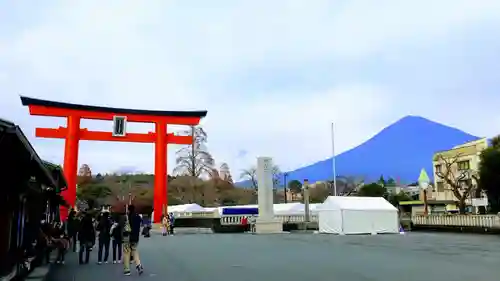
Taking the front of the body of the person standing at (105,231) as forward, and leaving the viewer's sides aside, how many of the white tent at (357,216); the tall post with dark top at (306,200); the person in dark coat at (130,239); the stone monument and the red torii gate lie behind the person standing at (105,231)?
1

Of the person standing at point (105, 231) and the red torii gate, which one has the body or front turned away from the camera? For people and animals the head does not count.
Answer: the person standing

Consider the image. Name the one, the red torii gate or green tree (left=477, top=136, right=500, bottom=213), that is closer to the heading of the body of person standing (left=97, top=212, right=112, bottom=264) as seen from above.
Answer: the red torii gate

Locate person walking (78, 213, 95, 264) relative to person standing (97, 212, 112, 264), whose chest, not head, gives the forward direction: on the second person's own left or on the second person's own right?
on the second person's own left

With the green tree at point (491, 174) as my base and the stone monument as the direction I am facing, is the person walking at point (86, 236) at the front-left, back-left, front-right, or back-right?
front-left

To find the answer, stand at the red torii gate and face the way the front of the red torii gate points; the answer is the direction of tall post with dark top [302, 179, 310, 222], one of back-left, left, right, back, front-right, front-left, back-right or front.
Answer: front-left

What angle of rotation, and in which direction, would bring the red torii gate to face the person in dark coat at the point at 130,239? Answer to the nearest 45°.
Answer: approximately 45° to its right

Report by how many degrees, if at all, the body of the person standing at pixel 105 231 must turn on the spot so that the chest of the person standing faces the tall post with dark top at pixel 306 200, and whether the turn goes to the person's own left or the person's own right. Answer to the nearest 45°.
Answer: approximately 45° to the person's own right

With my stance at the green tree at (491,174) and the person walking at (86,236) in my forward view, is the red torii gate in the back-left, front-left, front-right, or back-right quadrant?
front-right

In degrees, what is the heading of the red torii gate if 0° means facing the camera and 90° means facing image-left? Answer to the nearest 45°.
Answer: approximately 315°

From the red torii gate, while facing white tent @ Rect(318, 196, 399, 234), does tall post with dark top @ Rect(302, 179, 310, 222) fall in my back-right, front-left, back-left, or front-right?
front-left

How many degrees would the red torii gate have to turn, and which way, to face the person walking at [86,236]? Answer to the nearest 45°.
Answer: approximately 45° to its right

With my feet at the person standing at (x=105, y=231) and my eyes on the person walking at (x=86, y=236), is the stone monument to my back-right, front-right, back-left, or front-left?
back-right

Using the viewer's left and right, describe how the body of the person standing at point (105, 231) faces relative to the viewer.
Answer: facing away from the viewer

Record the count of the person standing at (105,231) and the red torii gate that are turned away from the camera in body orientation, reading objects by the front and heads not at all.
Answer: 1
